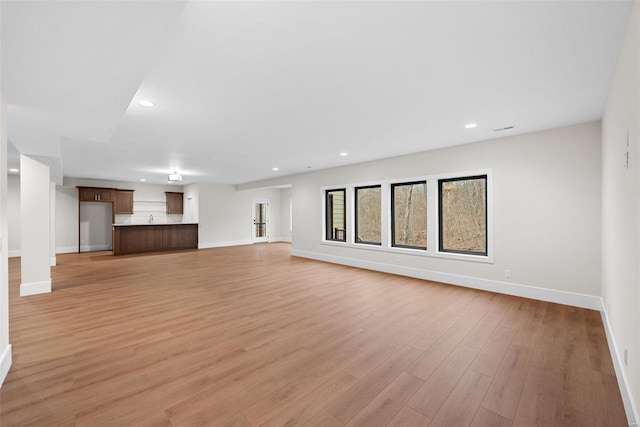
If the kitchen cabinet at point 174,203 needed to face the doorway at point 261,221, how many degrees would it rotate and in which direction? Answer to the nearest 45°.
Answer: approximately 90° to its left

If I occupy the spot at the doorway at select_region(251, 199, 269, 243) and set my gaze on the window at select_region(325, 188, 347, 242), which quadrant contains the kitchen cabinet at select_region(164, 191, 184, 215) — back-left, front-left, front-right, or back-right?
back-right

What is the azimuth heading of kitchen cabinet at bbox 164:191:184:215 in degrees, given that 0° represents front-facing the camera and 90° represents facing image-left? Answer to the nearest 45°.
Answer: approximately 0°

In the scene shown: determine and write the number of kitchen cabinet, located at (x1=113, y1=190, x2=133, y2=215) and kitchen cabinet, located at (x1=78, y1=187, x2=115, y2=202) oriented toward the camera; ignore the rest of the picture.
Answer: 2

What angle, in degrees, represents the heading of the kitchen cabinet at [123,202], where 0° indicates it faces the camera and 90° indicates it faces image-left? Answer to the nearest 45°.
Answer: approximately 0°

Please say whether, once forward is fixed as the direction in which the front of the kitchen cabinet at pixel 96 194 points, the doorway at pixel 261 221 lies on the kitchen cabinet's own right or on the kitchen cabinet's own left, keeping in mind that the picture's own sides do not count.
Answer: on the kitchen cabinet's own left

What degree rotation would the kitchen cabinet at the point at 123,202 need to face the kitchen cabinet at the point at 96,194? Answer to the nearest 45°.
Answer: approximately 90° to its right

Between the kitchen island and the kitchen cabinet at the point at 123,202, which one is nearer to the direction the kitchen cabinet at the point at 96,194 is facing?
the kitchen island

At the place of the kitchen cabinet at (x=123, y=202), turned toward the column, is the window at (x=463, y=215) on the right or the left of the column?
left

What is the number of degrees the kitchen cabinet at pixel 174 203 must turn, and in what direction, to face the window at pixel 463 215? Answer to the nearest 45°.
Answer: approximately 45° to its left
